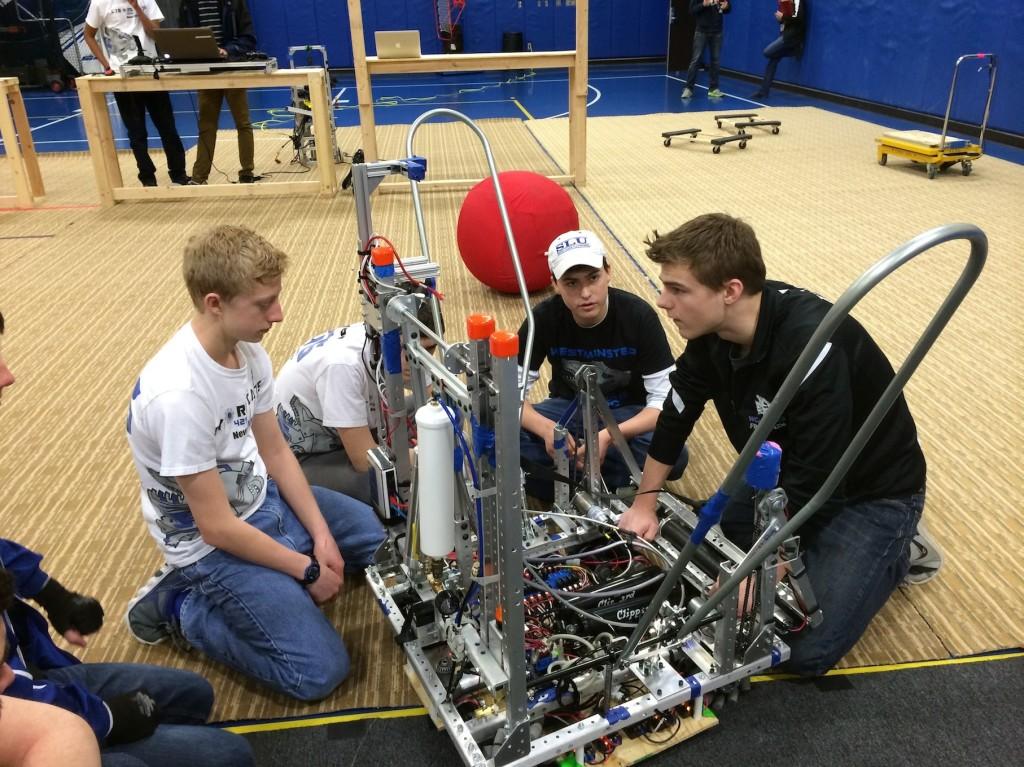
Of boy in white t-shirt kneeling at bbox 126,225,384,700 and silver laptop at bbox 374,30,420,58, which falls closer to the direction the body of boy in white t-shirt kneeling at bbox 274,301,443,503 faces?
the silver laptop

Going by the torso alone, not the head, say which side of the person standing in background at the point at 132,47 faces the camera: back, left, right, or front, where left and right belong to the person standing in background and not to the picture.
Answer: front

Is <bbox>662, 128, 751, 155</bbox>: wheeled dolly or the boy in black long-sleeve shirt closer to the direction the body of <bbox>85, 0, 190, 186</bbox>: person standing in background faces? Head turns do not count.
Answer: the boy in black long-sleeve shirt

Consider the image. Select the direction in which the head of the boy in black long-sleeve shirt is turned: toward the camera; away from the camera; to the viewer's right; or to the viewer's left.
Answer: to the viewer's left

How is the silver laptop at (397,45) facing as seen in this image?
away from the camera

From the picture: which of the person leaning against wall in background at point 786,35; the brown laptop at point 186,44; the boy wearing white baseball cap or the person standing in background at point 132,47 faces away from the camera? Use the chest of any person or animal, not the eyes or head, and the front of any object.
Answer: the brown laptop

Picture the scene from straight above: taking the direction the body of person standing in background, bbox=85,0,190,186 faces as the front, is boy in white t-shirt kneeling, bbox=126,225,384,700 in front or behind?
in front

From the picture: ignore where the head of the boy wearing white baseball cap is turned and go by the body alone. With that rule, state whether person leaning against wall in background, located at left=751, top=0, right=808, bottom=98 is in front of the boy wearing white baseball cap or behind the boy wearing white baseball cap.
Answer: behind

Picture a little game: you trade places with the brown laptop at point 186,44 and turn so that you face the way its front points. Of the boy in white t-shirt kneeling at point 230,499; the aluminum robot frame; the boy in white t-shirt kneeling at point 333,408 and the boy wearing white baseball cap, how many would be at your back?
4

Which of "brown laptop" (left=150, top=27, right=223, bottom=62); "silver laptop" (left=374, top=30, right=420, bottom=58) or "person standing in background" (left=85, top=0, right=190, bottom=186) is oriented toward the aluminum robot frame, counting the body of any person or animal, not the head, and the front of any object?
the person standing in background

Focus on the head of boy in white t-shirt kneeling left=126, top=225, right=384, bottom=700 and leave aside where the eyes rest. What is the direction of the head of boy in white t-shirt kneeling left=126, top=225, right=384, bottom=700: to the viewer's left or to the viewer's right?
to the viewer's right

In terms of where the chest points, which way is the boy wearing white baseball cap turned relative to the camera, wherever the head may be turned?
toward the camera

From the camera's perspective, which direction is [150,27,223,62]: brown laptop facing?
away from the camera

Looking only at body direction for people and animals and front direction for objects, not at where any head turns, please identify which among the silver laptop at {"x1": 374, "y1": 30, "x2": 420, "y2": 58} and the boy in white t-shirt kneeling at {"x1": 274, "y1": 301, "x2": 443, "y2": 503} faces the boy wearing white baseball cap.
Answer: the boy in white t-shirt kneeling

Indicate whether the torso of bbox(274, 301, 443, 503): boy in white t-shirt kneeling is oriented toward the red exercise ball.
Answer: no

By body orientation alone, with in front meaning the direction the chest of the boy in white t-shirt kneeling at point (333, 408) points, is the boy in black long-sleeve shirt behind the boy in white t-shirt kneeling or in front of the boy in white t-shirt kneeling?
in front

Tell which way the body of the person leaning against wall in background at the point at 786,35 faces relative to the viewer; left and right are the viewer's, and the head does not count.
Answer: facing to the left of the viewer
